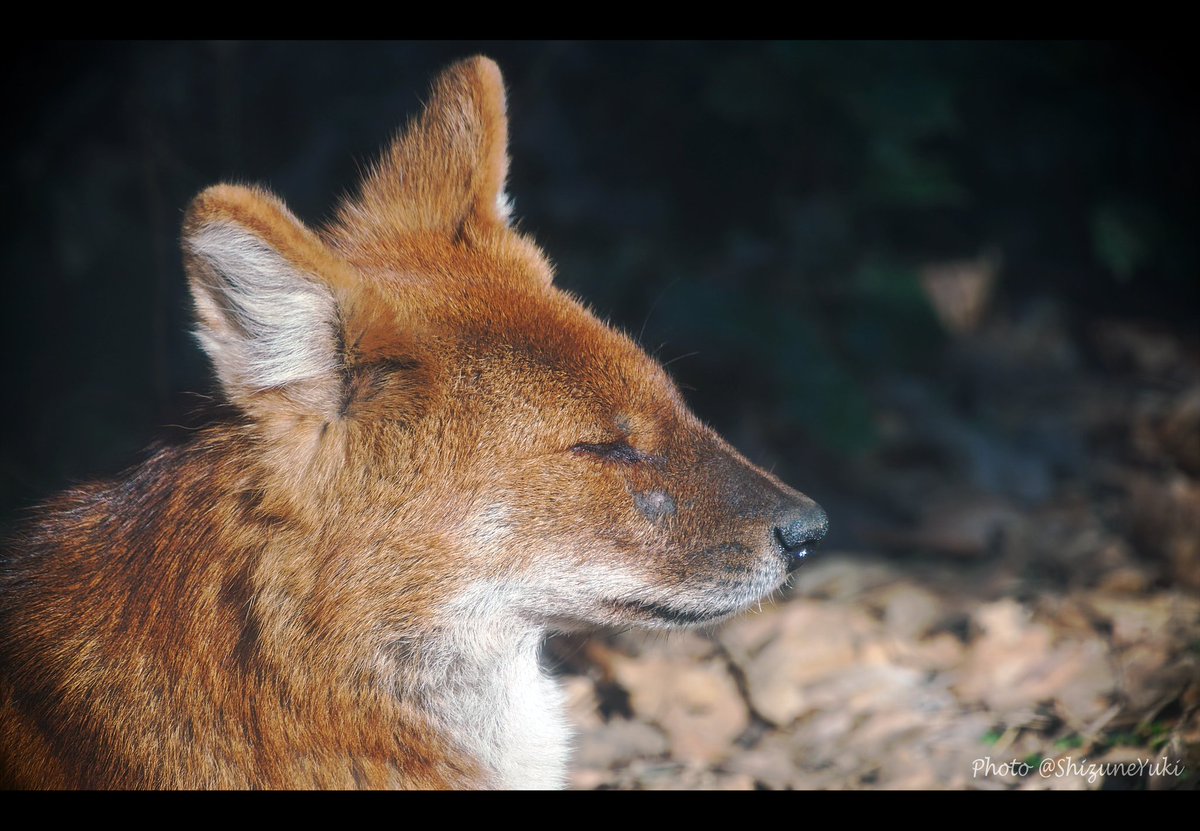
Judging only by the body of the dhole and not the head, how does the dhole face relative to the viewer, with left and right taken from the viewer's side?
facing to the right of the viewer
